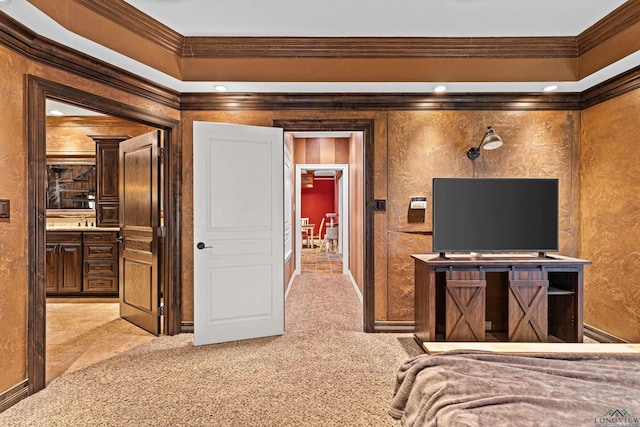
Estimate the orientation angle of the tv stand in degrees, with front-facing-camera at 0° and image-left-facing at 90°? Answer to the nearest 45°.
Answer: approximately 0°

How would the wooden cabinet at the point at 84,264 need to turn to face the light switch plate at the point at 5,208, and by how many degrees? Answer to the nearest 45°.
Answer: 0° — it already faces it

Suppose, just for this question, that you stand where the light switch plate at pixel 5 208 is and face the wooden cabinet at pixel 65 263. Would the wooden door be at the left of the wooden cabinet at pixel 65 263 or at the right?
right

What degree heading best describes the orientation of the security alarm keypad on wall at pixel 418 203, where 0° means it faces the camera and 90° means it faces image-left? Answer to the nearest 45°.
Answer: approximately 0°

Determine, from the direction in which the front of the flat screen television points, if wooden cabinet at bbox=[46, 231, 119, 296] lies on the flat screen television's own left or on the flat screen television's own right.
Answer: on the flat screen television's own right
